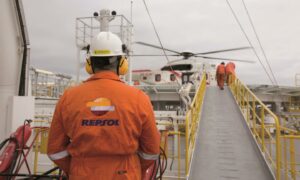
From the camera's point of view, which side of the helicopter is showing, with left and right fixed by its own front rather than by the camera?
left

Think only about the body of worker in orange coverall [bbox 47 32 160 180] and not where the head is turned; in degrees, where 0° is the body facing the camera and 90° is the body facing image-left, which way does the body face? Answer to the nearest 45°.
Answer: approximately 180°

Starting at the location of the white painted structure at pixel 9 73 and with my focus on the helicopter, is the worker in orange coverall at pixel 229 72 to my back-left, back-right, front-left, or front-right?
front-right

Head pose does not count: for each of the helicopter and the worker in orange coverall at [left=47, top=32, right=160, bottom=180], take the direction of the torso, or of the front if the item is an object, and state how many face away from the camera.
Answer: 1

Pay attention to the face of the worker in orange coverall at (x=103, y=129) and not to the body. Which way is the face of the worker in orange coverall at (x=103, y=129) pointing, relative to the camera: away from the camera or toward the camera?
away from the camera

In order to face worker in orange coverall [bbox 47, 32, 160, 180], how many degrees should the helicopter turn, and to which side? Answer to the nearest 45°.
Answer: approximately 90° to its left

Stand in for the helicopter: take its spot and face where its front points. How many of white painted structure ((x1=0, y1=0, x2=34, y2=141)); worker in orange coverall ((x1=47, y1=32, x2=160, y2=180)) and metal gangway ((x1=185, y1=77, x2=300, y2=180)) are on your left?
3
